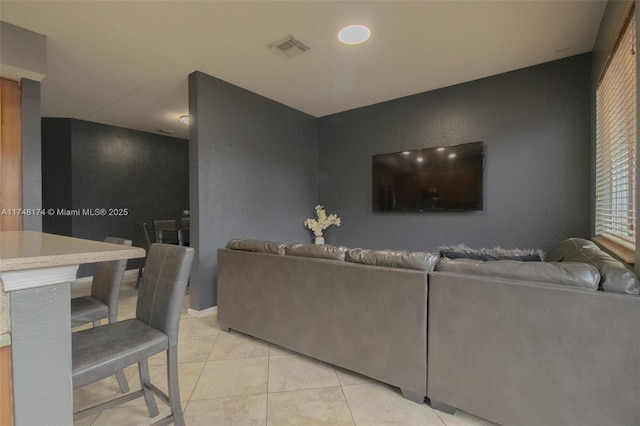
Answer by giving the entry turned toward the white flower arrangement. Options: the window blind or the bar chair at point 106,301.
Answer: the window blind

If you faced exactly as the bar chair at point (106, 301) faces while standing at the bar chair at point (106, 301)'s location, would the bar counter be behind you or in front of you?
in front

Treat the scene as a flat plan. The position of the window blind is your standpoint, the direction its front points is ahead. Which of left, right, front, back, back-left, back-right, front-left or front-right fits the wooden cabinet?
front-left

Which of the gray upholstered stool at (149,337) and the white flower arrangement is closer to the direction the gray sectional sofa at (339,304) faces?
the white flower arrangement

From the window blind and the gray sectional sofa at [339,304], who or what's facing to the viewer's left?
the window blind

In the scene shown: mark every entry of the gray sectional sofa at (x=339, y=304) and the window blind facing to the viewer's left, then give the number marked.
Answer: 1

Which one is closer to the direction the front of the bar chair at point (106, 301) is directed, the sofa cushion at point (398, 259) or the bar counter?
the bar counter

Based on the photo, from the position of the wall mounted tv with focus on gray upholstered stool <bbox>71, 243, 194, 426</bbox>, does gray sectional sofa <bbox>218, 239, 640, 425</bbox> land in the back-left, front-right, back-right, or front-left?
front-left

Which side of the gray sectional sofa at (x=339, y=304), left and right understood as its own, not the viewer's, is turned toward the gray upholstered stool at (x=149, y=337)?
back

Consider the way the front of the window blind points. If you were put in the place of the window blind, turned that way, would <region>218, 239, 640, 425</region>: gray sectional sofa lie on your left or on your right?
on your left

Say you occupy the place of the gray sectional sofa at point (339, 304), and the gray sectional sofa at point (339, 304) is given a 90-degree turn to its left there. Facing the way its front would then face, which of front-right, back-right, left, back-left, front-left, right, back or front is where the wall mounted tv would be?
right

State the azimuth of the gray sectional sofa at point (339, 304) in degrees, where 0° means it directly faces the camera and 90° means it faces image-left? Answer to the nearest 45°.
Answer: approximately 225°

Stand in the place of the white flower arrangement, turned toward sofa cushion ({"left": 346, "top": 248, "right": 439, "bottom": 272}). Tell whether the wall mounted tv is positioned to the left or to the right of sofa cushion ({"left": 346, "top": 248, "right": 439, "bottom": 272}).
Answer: left

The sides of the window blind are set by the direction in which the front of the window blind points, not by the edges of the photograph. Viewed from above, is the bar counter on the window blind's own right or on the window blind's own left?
on the window blind's own left

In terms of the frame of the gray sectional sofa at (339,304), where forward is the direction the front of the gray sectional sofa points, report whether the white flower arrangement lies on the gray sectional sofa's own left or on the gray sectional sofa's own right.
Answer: on the gray sectional sofa's own left

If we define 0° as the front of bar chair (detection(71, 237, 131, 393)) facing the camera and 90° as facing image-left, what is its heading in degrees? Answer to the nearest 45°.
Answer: approximately 45°

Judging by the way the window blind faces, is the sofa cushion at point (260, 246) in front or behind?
in front

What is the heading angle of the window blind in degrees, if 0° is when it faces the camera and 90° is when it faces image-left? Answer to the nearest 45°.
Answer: approximately 90°
